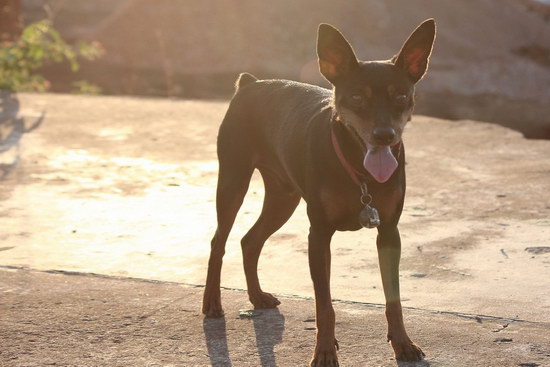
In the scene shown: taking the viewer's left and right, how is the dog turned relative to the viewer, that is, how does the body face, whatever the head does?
facing the viewer and to the right of the viewer

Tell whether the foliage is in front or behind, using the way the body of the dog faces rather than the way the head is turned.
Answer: behind
